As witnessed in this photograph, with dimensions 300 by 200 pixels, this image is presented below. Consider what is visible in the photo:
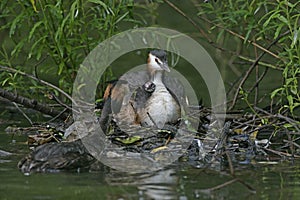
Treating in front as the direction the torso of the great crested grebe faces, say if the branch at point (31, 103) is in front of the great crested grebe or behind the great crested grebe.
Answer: behind

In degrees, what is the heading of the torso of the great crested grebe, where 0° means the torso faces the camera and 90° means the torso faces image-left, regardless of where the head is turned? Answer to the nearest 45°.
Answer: approximately 315°
